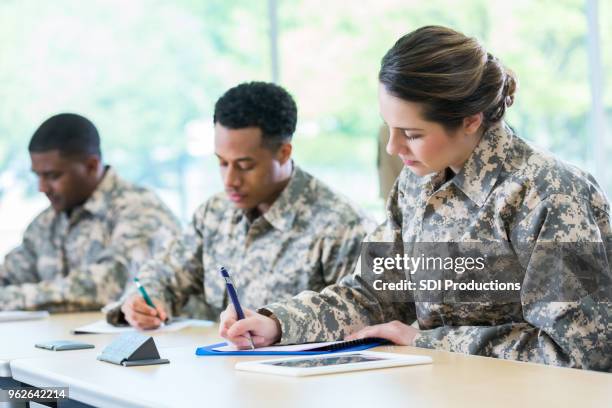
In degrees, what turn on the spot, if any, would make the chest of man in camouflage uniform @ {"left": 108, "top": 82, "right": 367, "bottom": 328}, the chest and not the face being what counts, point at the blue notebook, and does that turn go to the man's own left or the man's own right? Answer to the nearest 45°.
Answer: approximately 45° to the man's own left

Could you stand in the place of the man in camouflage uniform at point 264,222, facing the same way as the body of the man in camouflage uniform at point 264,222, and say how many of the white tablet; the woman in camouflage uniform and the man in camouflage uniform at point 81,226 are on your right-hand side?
1

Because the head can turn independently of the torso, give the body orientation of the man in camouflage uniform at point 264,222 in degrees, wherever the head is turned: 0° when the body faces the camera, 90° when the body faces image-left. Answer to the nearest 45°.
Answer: approximately 45°

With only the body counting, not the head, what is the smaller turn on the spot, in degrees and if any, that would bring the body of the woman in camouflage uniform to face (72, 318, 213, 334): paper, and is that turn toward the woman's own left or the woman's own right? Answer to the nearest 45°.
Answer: approximately 90° to the woman's own right

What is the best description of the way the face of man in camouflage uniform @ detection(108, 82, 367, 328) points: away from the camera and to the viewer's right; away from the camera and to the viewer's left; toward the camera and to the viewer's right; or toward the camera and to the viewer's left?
toward the camera and to the viewer's left

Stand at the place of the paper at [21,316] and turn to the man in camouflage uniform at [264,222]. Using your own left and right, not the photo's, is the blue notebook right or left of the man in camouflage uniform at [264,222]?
right

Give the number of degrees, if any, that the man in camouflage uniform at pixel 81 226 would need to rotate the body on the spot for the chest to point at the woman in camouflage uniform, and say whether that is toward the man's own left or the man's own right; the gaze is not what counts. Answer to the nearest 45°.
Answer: approximately 90° to the man's own left

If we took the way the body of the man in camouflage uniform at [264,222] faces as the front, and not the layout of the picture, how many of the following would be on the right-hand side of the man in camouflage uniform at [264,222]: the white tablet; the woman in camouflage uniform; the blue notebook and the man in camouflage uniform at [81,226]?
1

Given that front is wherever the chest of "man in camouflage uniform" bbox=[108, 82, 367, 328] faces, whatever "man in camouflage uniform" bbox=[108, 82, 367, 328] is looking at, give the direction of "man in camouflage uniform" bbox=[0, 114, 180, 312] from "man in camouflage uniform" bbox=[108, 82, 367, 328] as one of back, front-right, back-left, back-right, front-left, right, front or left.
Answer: right

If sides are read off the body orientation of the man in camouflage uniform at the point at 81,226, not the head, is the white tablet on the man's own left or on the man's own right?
on the man's own left

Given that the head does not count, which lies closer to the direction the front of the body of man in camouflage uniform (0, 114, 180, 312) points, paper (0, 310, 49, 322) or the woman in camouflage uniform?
the paper

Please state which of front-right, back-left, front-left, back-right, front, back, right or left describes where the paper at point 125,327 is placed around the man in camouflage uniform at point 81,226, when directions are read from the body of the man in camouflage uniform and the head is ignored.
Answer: front-left
